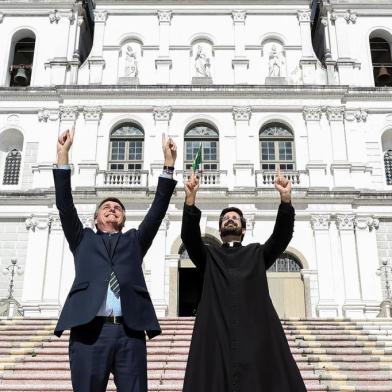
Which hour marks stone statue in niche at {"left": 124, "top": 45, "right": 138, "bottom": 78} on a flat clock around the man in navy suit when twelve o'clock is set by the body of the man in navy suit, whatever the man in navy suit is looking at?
The stone statue in niche is roughly at 6 o'clock from the man in navy suit.

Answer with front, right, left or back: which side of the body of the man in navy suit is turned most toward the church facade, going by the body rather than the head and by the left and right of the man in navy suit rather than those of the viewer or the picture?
back

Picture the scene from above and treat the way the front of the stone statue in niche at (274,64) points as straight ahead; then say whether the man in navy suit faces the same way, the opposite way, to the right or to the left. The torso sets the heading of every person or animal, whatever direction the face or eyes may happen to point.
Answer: the same way

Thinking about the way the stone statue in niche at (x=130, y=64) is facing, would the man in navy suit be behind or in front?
in front

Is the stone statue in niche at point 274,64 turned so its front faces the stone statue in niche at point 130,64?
no

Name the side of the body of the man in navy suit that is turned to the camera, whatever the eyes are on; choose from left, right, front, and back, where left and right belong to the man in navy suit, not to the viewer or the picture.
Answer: front

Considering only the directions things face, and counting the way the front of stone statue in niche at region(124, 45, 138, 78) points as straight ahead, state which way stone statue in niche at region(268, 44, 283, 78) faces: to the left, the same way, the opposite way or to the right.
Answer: the same way

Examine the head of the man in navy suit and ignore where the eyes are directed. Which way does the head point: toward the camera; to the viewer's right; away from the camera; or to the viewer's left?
toward the camera

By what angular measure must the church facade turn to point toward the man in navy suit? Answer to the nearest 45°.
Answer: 0° — it already faces them

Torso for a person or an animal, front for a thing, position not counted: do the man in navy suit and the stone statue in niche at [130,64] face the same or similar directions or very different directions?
same or similar directions

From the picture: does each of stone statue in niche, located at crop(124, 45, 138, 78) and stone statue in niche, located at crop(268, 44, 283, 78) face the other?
no

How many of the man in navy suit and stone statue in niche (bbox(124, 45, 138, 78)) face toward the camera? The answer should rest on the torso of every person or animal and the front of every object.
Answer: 2

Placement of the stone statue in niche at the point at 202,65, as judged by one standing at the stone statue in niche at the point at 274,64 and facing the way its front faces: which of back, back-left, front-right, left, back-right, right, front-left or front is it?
right

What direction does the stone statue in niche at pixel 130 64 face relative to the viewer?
toward the camera

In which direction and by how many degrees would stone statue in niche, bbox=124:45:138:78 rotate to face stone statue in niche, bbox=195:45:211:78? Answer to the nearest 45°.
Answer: approximately 90° to its left

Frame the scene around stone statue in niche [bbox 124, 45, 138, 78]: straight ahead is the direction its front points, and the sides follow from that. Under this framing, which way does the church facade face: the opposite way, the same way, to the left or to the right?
the same way

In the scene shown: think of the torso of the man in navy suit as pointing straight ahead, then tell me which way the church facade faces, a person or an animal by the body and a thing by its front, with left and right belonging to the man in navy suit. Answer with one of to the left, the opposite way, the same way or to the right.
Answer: the same way
